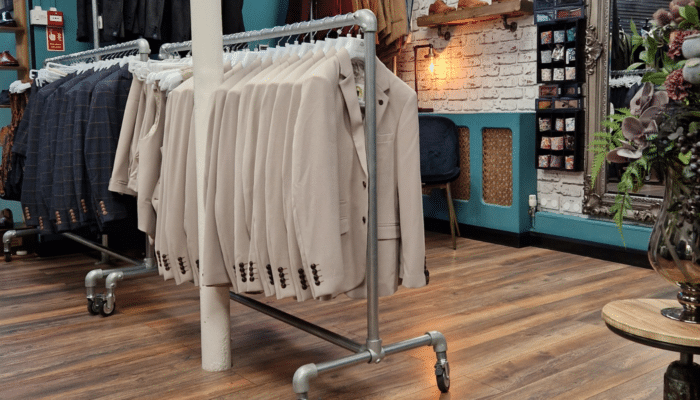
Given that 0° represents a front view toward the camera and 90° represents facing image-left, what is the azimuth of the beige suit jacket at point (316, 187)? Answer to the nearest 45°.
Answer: approximately 315°

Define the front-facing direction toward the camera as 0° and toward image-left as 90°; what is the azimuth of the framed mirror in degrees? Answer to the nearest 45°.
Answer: approximately 45°

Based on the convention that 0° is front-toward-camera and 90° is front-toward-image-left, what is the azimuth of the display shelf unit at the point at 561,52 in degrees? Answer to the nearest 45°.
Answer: approximately 45°

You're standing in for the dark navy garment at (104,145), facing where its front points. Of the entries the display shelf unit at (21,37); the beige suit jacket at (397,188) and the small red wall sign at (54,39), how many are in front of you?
1

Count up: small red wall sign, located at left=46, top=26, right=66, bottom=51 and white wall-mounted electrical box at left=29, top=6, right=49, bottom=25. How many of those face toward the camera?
2

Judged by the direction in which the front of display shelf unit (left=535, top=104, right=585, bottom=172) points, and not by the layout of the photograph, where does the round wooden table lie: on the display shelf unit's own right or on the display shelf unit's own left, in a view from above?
on the display shelf unit's own left

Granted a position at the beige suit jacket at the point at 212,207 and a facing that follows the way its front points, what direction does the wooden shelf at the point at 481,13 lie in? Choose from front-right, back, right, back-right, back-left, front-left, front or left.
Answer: left
